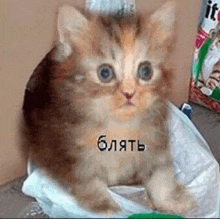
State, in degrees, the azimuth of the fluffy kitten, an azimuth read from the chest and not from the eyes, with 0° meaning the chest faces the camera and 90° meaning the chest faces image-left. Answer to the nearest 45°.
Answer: approximately 315°
